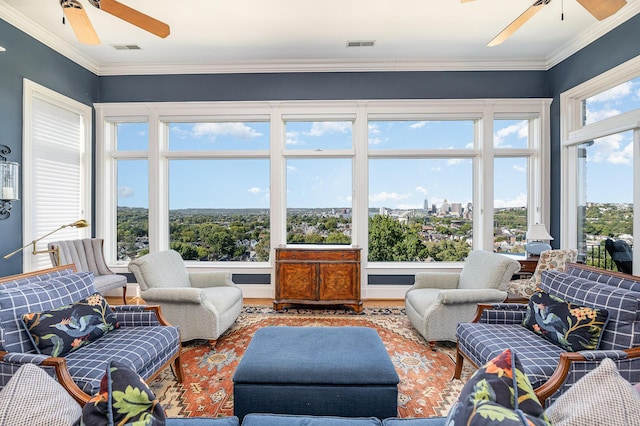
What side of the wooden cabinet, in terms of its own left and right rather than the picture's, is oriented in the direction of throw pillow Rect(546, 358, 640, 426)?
front

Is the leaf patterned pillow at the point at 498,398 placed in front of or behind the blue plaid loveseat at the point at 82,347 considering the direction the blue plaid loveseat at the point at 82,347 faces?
in front

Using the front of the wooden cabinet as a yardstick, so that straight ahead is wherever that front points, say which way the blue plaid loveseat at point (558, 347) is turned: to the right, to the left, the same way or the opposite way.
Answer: to the right

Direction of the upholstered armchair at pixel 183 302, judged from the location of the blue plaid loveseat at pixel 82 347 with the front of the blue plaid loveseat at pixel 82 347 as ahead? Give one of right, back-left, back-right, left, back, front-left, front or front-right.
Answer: left

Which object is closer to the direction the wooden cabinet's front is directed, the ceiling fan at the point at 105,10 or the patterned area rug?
the patterned area rug

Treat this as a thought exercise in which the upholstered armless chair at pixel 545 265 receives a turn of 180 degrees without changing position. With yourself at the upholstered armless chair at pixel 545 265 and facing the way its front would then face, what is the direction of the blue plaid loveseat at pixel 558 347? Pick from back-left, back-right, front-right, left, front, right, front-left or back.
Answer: back-right

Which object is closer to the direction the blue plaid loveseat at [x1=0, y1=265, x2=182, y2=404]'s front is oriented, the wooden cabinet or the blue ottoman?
the blue ottoman

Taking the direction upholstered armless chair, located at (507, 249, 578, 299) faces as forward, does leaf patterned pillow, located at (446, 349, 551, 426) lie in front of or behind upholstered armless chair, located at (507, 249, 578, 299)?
in front

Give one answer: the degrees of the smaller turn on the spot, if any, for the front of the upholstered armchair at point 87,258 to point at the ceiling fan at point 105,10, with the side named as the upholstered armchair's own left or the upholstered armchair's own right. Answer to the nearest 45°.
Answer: approximately 45° to the upholstered armchair's own right

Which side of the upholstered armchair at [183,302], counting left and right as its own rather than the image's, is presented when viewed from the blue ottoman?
front

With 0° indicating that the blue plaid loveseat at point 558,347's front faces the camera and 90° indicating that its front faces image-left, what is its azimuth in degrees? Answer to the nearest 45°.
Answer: approximately 45°

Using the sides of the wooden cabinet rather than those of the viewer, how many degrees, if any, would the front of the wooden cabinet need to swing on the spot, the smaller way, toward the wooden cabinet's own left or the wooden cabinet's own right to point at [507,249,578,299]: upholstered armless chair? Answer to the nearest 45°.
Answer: approximately 90° to the wooden cabinet's own left

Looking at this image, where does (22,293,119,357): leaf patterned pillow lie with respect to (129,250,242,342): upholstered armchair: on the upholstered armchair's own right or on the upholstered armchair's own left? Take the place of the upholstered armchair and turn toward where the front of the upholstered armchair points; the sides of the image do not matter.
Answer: on the upholstered armchair's own right

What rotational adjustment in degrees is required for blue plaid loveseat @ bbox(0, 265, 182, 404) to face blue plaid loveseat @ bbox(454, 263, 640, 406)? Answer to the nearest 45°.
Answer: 0° — it already faces it
